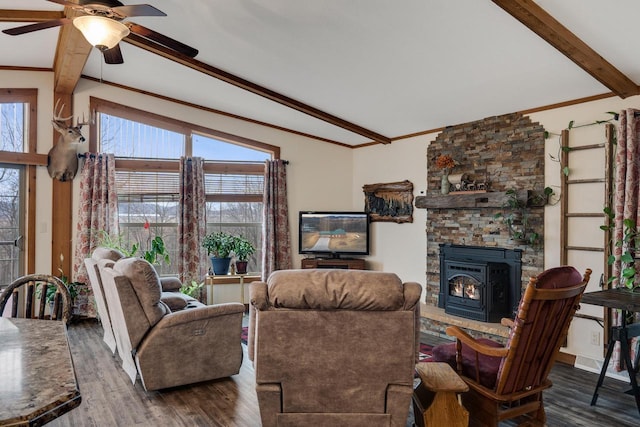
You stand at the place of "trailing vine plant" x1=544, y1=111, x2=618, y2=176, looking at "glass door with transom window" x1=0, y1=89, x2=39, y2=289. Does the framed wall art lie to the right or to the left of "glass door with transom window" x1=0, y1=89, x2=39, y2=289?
right

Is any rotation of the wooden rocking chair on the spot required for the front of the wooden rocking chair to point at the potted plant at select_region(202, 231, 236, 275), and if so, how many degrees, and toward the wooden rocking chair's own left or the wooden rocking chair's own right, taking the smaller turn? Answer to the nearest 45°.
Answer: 0° — it already faces it

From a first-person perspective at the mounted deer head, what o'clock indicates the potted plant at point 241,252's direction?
The potted plant is roughly at 11 o'clock from the mounted deer head.

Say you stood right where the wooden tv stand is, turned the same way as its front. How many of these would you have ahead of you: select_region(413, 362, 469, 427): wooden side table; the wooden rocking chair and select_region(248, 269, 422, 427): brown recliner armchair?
3

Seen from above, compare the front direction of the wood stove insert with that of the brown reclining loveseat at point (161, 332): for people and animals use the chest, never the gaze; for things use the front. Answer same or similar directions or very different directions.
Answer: very different directions

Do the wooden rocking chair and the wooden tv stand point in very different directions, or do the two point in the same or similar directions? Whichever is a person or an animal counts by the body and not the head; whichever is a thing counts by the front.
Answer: very different directions

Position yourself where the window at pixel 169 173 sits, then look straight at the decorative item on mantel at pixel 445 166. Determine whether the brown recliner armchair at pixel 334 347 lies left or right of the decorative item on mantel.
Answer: right

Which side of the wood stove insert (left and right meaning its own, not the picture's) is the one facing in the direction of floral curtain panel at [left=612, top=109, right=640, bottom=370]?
left

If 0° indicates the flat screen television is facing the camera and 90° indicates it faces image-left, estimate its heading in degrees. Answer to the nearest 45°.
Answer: approximately 0°

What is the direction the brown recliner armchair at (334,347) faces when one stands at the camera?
facing away from the viewer

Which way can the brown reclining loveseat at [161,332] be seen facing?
to the viewer's right
